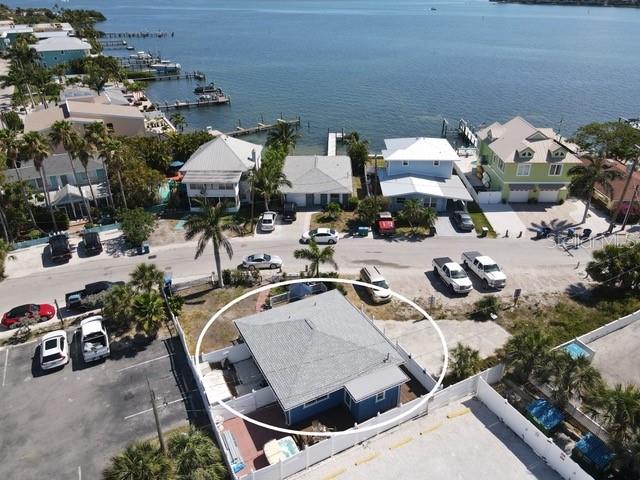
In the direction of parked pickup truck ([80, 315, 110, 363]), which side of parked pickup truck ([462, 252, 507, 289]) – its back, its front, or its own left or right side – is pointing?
right

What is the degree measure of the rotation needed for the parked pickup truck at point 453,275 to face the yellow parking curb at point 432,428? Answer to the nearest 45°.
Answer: approximately 45° to its right

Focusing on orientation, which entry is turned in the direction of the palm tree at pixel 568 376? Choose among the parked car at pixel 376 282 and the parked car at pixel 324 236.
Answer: the parked car at pixel 376 282

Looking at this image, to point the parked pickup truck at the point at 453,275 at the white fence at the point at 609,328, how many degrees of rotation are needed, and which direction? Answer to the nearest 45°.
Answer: approximately 45° to its left

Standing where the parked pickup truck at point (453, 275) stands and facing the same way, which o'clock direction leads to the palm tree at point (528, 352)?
The palm tree is roughly at 1 o'clock from the parked pickup truck.

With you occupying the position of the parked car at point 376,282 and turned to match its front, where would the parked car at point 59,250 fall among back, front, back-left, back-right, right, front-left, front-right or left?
back-right

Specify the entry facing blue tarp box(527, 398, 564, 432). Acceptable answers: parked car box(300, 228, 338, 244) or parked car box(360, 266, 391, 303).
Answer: parked car box(360, 266, 391, 303)

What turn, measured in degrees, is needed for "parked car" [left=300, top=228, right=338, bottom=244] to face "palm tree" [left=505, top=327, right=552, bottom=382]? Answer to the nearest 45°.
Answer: approximately 135° to its left

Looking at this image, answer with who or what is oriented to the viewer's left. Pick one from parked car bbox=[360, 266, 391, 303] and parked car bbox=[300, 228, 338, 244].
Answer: parked car bbox=[300, 228, 338, 244]

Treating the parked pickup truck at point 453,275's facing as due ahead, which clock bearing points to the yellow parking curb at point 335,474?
The yellow parking curb is roughly at 2 o'clock from the parked pickup truck.

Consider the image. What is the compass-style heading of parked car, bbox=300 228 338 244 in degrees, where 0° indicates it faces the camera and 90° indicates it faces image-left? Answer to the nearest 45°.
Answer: approximately 90°

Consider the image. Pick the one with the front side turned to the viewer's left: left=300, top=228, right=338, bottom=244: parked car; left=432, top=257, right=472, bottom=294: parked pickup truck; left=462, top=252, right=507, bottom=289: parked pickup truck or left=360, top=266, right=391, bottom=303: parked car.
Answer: left=300, top=228, right=338, bottom=244: parked car

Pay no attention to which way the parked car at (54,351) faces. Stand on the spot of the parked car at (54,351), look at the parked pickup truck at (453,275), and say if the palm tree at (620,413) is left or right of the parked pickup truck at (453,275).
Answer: right

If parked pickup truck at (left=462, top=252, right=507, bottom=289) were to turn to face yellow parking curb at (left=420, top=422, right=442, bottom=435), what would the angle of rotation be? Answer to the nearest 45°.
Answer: approximately 45° to its right

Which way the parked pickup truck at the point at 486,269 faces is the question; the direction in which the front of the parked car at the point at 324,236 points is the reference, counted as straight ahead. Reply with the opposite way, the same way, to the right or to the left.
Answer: to the left

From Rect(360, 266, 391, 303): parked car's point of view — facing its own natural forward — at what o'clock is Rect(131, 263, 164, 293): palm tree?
The palm tree is roughly at 4 o'clock from the parked car.
